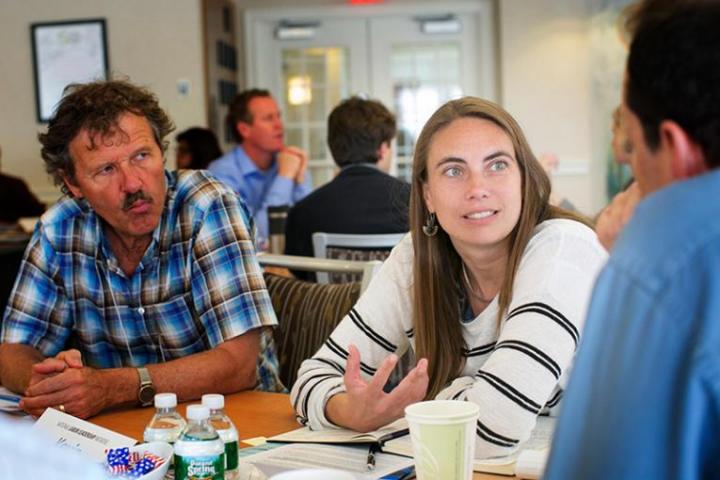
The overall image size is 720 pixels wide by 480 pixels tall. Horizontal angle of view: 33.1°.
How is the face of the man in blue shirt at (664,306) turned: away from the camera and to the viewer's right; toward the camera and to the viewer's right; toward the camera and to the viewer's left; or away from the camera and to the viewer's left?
away from the camera and to the viewer's left

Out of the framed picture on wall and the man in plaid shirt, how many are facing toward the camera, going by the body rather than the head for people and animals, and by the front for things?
2

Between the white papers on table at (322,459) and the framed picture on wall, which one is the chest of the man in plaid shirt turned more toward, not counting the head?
the white papers on table

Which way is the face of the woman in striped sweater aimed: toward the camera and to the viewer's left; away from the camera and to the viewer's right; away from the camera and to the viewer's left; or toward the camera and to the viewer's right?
toward the camera and to the viewer's right

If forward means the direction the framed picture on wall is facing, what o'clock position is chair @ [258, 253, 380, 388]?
The chair is roughly at 12 o'clock from the framed picture on wall.

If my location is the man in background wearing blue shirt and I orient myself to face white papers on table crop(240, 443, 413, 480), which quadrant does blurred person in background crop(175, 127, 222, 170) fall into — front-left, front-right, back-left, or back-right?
back-right

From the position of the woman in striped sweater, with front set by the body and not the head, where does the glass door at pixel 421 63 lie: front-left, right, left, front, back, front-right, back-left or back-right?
back-right

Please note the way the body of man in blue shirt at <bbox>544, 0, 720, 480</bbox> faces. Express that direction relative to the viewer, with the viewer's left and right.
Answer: facing away from the viewer and to the left of the viewer

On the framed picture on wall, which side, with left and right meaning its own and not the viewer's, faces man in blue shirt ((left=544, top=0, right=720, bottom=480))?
front

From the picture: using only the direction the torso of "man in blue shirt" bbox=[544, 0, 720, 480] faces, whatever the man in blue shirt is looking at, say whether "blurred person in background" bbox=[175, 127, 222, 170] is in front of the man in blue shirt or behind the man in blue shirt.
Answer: in front

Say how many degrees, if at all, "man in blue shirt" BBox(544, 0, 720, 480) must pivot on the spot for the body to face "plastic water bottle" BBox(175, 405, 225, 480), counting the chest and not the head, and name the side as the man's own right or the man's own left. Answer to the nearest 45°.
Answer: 0° — they already face it

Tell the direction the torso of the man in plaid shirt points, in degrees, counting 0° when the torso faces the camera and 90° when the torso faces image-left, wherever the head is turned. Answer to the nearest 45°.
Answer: approximately 0°
